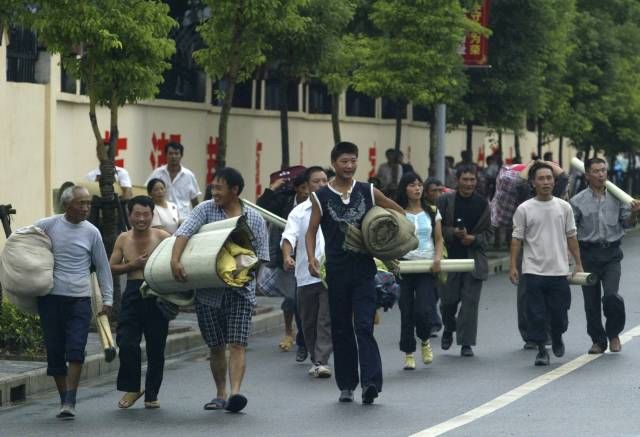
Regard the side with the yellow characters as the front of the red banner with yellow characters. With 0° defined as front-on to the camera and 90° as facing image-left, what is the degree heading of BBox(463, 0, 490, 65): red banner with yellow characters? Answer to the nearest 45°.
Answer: approximately 0°

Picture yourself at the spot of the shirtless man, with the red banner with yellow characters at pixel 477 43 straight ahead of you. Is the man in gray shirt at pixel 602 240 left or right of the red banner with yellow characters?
right

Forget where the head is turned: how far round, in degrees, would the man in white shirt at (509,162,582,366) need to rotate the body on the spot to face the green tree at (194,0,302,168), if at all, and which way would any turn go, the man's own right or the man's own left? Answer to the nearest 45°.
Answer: approximately 135° to the man's own right

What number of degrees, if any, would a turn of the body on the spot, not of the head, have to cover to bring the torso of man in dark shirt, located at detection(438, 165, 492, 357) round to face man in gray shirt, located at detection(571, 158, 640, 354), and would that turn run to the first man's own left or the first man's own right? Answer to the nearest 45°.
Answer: approximately 90° to the first man's own left

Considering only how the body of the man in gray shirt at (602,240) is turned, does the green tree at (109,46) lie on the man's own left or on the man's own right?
on the man's own right

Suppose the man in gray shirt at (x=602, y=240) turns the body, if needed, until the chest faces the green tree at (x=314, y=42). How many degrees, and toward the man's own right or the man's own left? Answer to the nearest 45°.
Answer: approximately 135° to the man's own right

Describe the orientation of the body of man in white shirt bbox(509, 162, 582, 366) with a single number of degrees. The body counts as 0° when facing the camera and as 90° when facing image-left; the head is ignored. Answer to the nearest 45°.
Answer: approximately 0°
